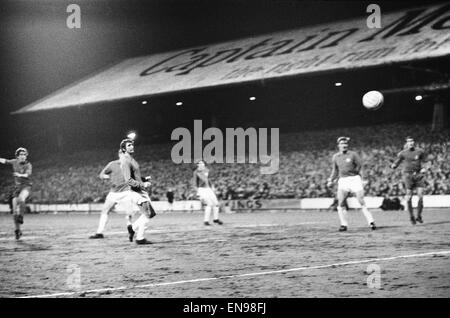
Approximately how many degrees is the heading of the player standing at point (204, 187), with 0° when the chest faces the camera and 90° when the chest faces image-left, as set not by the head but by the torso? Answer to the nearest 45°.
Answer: approximately 315°

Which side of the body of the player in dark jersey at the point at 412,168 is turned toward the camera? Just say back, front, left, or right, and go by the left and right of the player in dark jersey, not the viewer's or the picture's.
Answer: front

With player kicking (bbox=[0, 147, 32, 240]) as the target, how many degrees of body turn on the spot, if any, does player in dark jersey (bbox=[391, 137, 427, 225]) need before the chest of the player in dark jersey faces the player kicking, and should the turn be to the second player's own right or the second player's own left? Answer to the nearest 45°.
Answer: approximately 45° to the second player's own right

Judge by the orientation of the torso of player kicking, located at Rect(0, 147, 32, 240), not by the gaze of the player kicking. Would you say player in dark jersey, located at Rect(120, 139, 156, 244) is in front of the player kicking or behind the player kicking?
in front

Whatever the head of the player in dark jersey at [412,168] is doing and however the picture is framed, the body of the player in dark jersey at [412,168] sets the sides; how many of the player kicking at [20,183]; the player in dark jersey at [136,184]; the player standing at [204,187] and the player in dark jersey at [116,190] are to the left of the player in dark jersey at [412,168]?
0

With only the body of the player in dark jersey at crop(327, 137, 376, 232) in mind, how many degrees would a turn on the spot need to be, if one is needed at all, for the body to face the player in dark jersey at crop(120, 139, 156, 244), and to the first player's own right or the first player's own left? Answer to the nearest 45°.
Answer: approximately 45° to the first player's own right

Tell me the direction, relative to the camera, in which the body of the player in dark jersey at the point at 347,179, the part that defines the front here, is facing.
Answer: toward the camera
